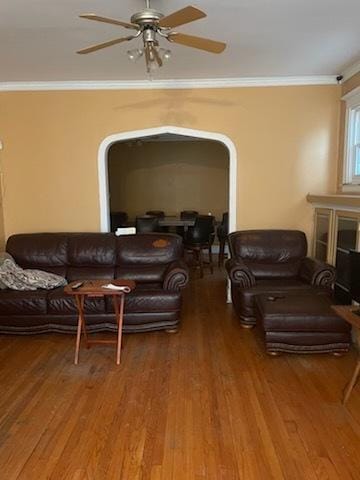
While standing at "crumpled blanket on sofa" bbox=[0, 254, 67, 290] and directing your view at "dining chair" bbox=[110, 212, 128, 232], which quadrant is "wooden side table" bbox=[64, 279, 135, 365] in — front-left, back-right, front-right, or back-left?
back-right

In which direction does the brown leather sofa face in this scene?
toward the camera

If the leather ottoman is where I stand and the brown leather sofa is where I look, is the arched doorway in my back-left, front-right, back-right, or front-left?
front-right

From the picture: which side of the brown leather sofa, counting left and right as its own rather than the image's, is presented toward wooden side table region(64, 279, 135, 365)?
front

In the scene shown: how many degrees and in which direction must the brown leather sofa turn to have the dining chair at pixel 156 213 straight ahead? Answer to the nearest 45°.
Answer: approximately 180°

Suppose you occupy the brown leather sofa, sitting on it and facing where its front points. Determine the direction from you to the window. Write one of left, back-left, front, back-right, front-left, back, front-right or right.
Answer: left

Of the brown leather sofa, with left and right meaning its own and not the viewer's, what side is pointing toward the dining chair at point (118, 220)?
back

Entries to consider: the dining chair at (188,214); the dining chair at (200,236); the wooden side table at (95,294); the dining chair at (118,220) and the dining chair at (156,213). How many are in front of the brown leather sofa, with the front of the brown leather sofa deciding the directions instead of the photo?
1

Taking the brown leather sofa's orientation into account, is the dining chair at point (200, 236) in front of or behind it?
behind

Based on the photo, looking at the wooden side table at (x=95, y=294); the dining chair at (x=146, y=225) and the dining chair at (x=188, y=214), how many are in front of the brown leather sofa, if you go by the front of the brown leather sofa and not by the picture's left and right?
1

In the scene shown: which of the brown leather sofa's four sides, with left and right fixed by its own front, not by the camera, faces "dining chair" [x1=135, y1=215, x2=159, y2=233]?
back

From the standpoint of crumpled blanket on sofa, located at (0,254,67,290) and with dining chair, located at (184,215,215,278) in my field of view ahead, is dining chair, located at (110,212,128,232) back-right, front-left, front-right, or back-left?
front-left

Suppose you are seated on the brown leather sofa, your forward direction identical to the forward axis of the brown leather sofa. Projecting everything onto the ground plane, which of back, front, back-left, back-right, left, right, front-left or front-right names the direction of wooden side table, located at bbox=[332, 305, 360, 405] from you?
front-left
